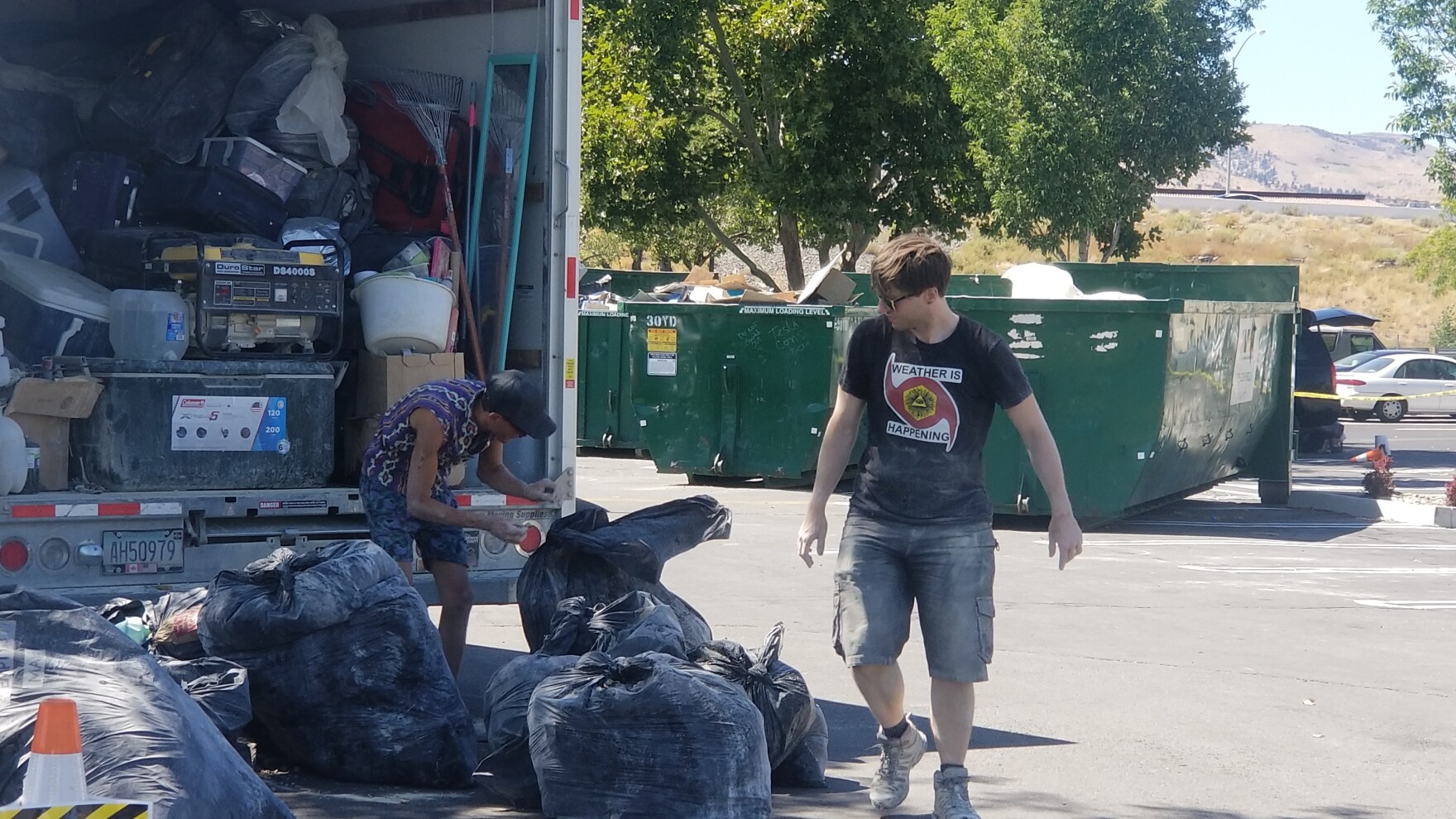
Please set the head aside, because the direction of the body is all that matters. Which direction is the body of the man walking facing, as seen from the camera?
toward the camera

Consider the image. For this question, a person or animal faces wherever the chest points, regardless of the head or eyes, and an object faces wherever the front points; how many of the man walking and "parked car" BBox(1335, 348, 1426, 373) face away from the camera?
0

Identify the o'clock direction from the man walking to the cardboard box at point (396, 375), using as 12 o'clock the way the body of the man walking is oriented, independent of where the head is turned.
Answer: The cardboard box is roughly at 4 o'clock from the man walking.

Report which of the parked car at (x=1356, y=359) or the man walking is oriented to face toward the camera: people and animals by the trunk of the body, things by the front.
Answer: the man walking

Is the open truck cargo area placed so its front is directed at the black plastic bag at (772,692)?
no

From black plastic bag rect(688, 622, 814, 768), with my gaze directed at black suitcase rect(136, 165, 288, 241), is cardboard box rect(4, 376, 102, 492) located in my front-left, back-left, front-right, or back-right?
front-left

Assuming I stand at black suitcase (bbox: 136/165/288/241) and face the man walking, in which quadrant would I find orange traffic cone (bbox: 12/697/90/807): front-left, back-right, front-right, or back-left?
front-right

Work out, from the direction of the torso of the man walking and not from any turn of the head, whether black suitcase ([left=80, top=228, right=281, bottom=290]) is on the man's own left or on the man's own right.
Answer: on the man's own right

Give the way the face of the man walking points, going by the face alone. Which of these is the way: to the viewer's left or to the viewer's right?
to the viewer's left

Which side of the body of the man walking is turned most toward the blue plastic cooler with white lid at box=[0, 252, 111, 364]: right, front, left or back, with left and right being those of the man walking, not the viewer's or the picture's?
right

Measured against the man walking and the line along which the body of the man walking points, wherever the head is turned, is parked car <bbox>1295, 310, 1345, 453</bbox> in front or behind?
behind
